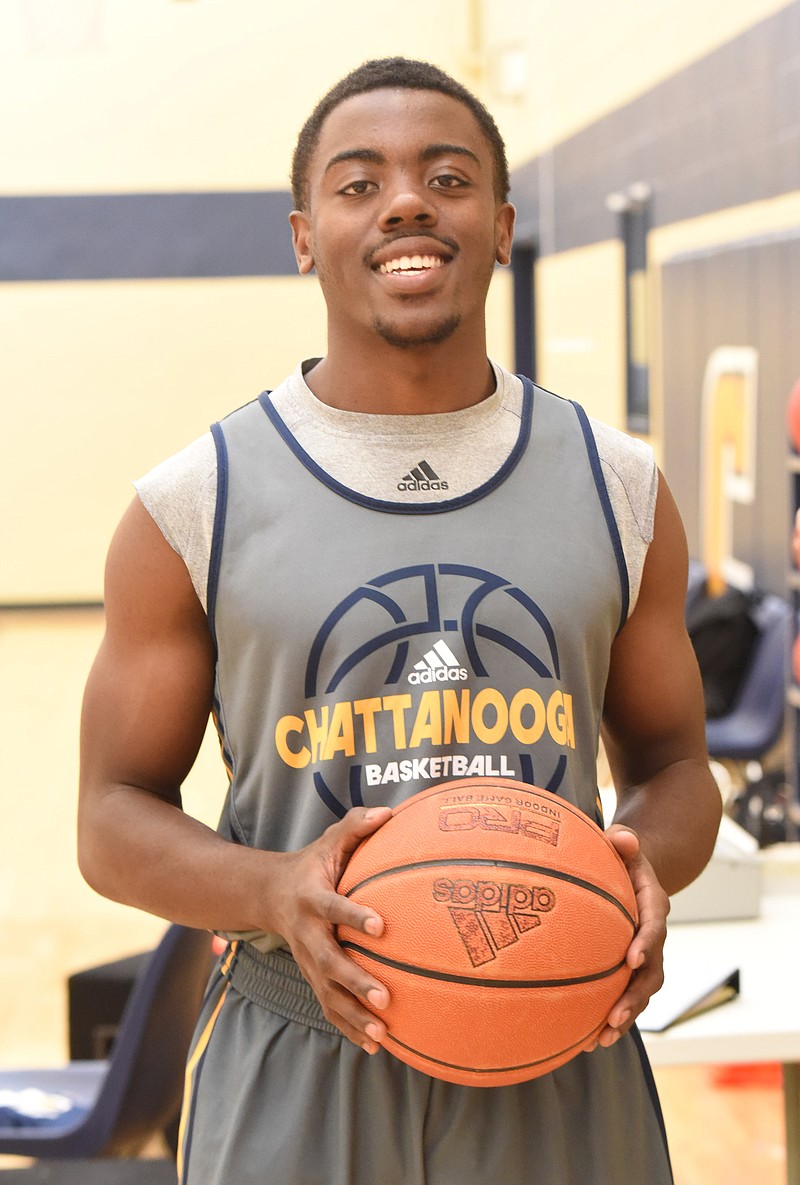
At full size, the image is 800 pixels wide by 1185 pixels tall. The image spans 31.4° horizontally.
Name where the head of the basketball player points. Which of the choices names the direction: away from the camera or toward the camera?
toward the camera

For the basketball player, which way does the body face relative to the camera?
toward the camera

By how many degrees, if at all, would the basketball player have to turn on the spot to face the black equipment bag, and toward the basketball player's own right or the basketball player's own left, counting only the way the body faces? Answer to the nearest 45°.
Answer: approximately 180°

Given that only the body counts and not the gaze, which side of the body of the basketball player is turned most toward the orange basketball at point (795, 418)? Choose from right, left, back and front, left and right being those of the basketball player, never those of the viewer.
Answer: back
